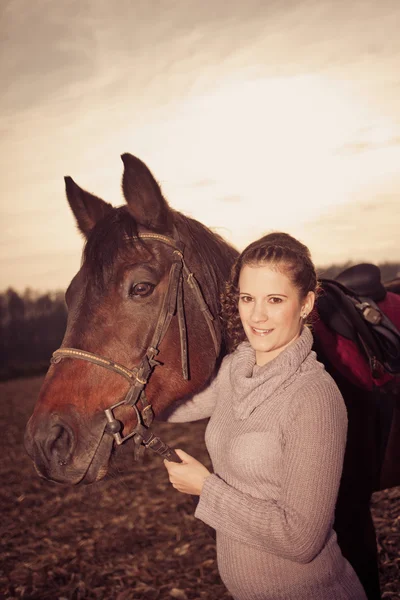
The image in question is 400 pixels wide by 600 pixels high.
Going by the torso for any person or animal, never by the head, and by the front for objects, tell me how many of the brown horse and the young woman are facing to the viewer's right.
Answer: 0

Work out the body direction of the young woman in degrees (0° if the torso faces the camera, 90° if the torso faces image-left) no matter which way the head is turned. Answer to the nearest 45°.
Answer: approximately 45°

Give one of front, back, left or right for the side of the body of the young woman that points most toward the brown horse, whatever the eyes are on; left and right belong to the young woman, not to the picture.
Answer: right

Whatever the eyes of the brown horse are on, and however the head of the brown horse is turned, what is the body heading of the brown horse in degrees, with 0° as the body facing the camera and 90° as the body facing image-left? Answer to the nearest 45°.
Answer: approximately 45°

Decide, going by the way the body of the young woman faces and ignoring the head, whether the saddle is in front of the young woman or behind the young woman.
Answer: behind
